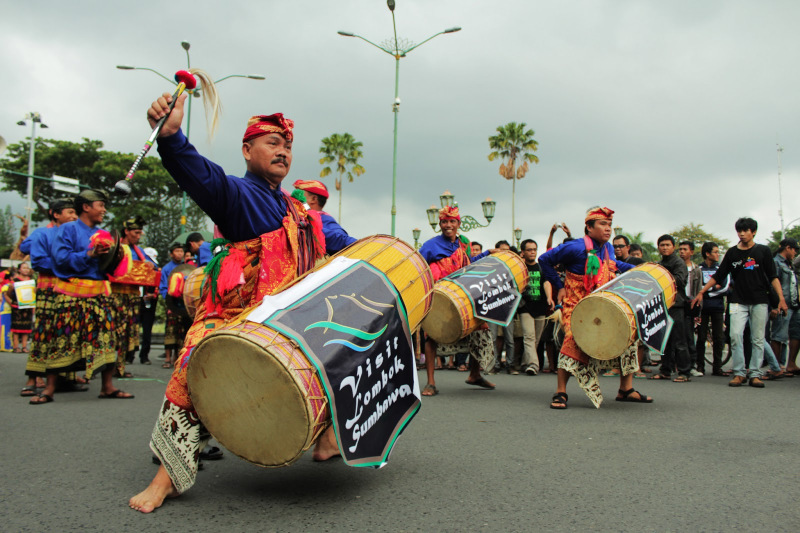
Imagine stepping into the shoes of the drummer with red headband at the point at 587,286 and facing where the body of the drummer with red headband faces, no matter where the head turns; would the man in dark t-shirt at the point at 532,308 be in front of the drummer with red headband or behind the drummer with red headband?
behind

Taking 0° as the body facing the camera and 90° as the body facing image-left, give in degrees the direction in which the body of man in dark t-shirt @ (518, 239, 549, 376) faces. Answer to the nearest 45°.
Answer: approximately 0°

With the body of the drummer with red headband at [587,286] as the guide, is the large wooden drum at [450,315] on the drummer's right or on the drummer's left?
on the drummer's right

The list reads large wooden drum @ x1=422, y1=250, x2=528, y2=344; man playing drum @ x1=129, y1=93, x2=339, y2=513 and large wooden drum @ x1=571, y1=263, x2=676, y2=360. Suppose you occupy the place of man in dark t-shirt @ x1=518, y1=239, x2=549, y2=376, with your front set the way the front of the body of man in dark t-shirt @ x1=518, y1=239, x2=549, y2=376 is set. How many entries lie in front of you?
3

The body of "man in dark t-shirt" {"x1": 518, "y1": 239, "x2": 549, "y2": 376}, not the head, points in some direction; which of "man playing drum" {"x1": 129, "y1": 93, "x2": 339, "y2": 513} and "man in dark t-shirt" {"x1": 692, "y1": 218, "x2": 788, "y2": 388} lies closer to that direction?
the man playing drum

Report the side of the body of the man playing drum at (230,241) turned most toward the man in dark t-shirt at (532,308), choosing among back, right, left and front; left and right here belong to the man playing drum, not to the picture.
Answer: left

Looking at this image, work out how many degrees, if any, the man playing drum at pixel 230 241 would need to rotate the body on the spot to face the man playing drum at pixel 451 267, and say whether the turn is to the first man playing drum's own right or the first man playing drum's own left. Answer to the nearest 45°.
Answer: approximately 90° to the first man playing drum's own left

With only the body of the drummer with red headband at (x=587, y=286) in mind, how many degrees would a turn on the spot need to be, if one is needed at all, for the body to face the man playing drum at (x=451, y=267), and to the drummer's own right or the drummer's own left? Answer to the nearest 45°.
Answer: approximately 135° to the drummer's own right

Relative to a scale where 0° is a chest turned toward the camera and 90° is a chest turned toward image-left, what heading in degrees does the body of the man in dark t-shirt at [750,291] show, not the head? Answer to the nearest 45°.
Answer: approximately 0°

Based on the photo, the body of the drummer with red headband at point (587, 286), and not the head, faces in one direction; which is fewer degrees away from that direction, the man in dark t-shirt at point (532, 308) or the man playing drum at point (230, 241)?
the man playing drum

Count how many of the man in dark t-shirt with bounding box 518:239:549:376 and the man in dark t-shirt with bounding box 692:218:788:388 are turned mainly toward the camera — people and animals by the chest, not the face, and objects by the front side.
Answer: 2
